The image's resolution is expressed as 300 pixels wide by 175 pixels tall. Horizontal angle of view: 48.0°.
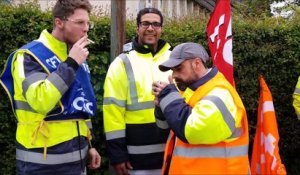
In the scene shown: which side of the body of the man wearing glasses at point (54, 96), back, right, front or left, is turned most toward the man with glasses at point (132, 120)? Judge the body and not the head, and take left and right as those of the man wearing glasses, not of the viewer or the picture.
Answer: left

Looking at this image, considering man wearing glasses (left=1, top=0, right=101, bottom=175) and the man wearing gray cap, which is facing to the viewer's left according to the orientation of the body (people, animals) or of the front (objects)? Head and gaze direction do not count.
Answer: the man wearing gray cap

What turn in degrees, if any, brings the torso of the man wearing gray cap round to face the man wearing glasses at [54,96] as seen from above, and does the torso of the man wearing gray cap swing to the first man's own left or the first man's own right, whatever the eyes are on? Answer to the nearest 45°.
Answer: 0° — they already face them

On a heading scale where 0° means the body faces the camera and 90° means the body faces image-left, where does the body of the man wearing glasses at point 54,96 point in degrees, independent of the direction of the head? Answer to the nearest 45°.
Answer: approximately 315°

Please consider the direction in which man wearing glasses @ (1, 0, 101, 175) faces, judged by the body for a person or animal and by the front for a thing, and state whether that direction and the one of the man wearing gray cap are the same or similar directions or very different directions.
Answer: very different directions

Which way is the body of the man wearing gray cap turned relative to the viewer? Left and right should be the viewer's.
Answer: facing to the left of the viewer

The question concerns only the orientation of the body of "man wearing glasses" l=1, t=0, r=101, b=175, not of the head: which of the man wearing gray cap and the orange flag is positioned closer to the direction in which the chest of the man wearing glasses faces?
the man wearing gray cap

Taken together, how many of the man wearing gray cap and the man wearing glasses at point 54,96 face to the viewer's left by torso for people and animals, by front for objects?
1

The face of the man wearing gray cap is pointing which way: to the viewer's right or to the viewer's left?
to the viewer's left
